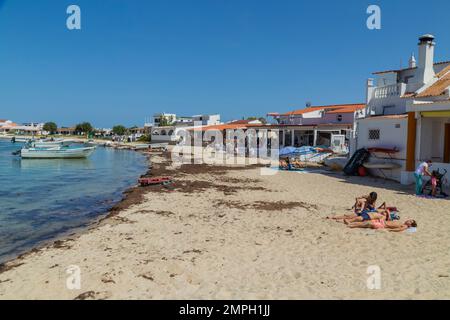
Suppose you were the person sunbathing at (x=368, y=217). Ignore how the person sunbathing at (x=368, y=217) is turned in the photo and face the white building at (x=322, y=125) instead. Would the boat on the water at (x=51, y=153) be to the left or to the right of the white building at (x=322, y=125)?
left

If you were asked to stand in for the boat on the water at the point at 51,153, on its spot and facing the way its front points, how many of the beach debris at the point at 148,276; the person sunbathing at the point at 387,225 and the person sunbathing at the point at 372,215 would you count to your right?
3

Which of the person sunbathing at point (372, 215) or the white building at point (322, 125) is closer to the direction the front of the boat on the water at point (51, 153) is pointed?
the white building

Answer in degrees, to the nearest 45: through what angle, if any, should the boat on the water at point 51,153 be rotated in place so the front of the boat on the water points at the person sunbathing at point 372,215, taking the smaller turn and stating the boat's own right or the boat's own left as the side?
approximately 90° to the boat's own right

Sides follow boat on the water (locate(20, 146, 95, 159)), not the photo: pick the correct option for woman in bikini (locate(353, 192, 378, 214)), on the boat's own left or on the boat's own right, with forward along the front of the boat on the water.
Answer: on the boat's own right

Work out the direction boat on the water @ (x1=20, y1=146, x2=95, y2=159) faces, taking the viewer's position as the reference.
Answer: facing to the right of the viewer
